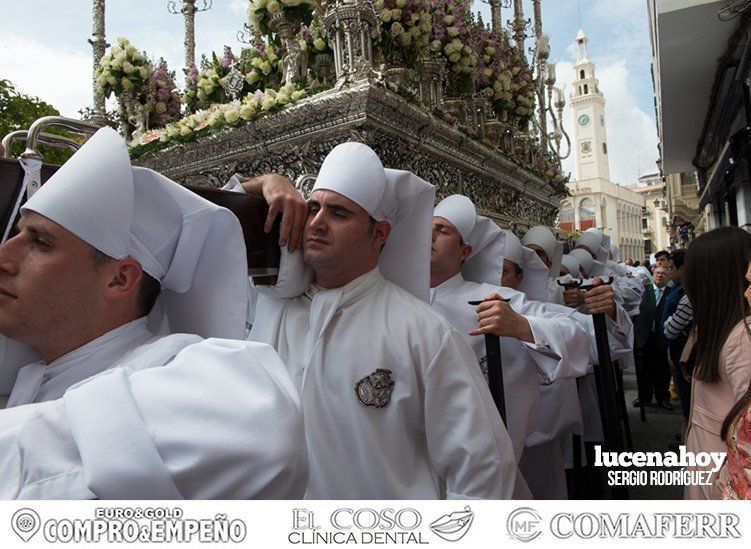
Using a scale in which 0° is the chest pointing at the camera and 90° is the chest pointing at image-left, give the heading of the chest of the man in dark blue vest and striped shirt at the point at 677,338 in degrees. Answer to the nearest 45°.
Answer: approximately 90°

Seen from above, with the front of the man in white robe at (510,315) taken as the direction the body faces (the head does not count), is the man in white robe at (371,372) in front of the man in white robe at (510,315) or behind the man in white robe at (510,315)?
in front

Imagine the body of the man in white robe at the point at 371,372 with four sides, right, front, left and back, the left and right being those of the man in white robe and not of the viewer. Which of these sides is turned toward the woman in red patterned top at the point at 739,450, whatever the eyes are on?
left

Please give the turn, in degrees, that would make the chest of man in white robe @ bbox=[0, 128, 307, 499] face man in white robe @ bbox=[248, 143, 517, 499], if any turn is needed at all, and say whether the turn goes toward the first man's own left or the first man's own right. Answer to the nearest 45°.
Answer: approximately 135° to the first man's own right

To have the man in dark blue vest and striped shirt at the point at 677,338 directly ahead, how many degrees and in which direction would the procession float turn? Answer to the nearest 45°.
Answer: approximately 135° to its left

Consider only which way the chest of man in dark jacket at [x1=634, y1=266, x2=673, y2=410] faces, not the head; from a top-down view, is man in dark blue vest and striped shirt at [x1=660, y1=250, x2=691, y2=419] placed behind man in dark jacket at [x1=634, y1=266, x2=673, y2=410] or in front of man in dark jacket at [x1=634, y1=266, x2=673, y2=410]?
in front

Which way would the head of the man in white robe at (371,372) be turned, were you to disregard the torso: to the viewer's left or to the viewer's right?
to the viewer's left

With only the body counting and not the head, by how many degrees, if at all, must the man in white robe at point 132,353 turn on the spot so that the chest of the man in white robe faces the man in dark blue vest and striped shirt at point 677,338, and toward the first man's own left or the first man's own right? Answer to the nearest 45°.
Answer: approximately 135° to the first man's own right

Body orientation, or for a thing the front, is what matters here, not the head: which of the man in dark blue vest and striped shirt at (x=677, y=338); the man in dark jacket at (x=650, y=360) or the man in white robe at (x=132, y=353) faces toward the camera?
the man in dark jacket at (x=650, y=360)

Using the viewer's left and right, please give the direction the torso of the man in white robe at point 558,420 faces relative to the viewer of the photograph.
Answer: facing the viewer and to the left of the viewer

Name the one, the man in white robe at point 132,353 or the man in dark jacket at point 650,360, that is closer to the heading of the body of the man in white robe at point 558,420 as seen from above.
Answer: the man in white robe

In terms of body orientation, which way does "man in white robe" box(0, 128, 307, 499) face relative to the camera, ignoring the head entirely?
to the viewer's left

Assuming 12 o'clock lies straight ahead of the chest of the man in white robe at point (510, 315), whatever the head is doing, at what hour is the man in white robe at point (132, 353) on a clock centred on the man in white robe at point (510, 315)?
the man in white robe at point (132, 353) is roughly at 11 o'clock from the man in white robe at point (510, 315).

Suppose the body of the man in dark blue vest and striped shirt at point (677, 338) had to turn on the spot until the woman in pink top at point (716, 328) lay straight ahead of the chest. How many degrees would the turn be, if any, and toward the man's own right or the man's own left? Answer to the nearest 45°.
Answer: approximately 90° to the man's own left
